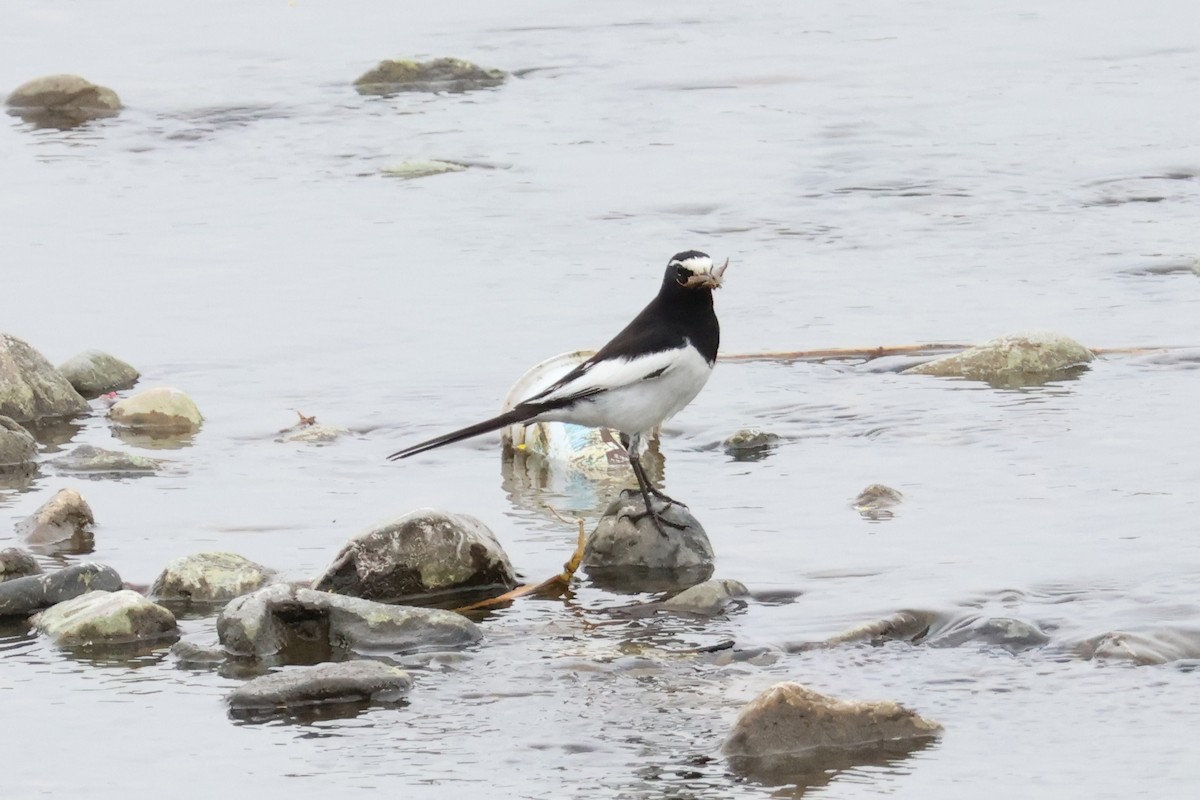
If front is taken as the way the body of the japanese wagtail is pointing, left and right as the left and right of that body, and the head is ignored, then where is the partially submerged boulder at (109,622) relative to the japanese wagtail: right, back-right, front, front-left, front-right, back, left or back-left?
back-right

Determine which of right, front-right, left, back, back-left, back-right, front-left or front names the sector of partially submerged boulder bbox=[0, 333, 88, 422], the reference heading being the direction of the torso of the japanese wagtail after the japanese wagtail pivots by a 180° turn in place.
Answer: front-right

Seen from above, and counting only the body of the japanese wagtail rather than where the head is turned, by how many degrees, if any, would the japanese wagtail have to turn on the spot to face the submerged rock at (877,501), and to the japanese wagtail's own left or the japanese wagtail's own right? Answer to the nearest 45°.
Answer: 0° — it already faces it

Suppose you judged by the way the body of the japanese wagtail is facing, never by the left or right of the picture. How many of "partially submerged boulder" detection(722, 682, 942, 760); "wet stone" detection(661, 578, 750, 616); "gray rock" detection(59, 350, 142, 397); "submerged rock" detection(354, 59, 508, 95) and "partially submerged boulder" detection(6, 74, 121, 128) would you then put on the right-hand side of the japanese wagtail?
2

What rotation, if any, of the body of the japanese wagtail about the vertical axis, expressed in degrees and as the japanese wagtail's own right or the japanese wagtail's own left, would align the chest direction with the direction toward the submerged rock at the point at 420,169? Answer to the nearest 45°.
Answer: approximately 90° to the japanese wagtail's own left

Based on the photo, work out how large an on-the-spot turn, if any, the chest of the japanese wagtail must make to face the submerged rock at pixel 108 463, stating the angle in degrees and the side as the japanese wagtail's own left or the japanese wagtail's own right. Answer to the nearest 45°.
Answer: approximately 135° to the japanese wagtail's own left

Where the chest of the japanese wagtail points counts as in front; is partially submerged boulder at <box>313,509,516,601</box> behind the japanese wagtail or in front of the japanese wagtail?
behind

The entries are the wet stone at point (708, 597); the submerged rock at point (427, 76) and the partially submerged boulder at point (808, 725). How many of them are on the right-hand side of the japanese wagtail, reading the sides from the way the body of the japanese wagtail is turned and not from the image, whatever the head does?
2

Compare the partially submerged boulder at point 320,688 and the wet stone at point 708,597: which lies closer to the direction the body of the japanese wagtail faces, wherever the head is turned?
the wet stone

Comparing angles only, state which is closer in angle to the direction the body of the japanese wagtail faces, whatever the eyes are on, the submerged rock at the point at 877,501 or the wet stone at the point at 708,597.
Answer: the submerged rock

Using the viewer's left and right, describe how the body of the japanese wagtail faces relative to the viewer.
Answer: facing to the right of the viewer

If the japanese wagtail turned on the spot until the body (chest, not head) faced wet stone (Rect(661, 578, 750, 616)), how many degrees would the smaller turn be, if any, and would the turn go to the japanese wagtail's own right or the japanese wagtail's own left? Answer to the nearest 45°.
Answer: approximately 90° to the japanese wagtail's own right
